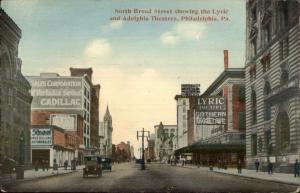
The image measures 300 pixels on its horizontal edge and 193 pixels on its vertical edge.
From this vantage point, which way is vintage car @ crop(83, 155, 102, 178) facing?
toward the camera

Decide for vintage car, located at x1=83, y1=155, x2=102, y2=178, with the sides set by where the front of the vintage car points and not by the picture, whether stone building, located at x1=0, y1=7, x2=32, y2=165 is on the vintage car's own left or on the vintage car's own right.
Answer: on the vintage car's own right

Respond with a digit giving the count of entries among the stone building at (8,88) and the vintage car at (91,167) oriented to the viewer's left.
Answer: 0

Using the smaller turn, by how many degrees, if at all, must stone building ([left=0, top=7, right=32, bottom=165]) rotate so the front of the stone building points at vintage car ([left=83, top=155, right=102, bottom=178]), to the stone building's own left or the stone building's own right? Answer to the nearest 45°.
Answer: approximately 45° to the stone building's own left

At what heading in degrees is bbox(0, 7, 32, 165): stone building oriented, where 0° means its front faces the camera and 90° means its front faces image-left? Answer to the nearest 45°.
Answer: approximately 315°
